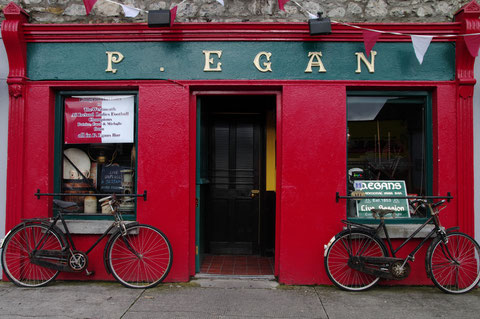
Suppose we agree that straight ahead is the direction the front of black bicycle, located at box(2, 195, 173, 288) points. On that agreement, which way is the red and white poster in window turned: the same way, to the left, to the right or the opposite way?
to the right

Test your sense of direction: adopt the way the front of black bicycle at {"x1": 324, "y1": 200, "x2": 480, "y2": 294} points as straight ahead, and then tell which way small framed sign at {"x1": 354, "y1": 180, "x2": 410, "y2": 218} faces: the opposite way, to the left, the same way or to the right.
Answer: to the right

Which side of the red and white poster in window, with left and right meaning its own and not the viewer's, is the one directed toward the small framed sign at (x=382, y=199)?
left

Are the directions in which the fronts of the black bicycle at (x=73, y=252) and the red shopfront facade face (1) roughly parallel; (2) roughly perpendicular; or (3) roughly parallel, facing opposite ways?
roughly perpendicular

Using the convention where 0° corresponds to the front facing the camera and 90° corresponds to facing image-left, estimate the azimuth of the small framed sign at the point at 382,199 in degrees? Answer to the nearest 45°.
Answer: approximately 0°

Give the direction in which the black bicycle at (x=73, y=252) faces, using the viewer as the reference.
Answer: facing to the right of the viewer

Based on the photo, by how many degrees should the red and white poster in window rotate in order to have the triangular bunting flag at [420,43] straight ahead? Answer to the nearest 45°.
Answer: approximately 45° to its left
